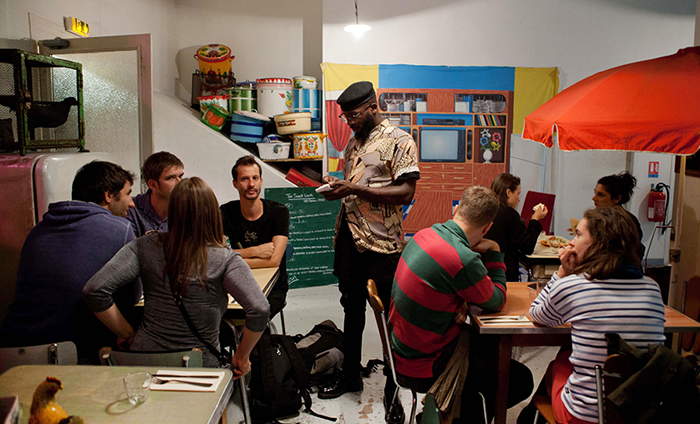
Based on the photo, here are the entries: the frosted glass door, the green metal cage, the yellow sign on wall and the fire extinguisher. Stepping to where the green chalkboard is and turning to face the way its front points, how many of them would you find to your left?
1

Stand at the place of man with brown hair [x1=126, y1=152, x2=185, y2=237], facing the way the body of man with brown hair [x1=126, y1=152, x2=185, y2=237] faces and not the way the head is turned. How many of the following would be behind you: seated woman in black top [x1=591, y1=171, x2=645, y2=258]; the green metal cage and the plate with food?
1

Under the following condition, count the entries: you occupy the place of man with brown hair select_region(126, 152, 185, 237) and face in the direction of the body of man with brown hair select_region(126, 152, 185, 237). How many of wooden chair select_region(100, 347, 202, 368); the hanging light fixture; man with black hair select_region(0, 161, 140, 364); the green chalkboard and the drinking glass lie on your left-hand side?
2

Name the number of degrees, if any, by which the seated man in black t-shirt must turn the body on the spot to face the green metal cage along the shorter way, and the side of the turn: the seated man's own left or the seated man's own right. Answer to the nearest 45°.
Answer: approximately 90° to the seated man's own right

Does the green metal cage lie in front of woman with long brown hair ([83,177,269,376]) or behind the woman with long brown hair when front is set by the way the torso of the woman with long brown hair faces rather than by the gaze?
in front

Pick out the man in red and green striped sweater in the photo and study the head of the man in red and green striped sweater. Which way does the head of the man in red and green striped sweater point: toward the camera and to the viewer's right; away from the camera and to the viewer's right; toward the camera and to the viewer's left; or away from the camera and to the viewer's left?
away from the camera and to the viewer's right

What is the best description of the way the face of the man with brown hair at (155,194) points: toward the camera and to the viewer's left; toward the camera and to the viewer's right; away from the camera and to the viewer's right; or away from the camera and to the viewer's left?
toward the camera and to the viewer's right

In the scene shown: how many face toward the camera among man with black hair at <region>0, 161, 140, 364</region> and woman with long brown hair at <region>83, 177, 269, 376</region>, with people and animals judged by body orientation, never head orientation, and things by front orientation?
0

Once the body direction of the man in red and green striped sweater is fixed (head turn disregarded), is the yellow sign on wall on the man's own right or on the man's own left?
on the man's own left

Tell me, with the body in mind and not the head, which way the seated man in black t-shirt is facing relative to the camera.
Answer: toward the camera

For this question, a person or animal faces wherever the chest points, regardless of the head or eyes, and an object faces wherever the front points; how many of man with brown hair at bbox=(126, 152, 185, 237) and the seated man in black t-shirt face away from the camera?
0

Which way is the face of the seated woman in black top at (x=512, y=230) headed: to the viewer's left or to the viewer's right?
to the viewer's right
